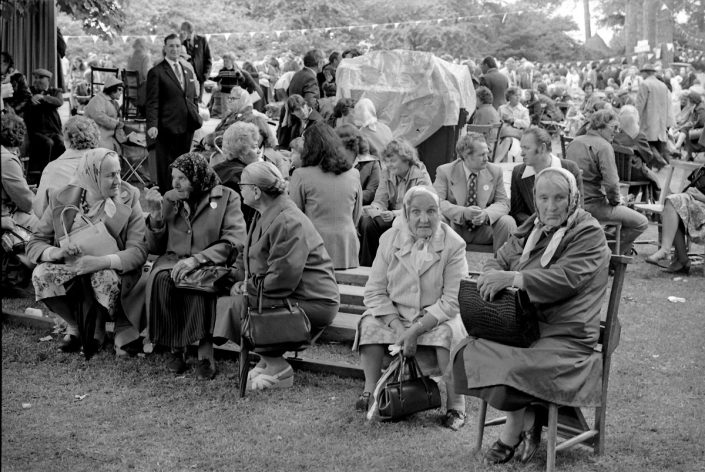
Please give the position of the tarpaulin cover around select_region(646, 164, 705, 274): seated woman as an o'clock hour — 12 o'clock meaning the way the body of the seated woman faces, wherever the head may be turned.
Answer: The tarpaulin cover is roughly at 1 o'clock from the seated woman.

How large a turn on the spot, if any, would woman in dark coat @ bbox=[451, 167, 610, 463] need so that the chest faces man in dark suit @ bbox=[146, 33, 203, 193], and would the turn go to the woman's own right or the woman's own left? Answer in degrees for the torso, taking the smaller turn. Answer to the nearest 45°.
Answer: approximately 90° to the woman's own right

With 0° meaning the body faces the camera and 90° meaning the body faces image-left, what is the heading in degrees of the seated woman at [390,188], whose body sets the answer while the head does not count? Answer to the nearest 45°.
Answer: approximately 45°

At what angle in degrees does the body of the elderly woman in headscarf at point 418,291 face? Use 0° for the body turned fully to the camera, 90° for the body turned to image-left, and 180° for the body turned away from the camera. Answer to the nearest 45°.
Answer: approximately 0°

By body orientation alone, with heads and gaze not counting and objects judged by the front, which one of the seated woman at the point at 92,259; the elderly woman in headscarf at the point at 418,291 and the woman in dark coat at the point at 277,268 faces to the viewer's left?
the woman in dark coat

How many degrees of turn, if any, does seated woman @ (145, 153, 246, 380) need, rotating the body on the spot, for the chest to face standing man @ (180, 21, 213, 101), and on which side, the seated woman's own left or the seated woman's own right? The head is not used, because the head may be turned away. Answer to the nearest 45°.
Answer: approximately 135° to the seated woman's own right

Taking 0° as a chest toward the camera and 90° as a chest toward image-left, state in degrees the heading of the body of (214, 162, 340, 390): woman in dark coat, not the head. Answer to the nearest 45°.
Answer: approximately 90°

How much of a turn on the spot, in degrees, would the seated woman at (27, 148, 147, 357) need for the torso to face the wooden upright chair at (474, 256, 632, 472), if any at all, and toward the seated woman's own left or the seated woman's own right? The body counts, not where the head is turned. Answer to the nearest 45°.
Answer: approximately 45° to the seated woman's own left

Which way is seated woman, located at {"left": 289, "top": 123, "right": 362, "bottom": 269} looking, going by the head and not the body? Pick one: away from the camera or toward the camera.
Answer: away from the camera

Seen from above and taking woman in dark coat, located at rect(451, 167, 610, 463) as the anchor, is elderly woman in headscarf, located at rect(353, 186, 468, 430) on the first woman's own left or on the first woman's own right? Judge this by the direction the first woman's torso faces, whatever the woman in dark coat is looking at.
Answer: on the first woman's own right
